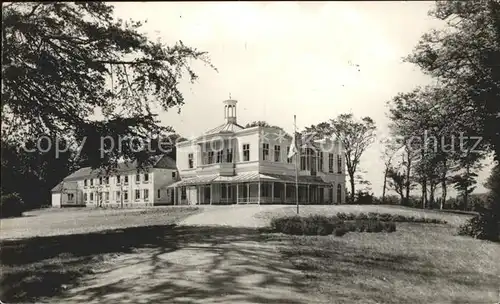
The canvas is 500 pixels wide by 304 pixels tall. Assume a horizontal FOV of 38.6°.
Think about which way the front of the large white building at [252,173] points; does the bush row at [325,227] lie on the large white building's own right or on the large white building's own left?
on the large white building's own left

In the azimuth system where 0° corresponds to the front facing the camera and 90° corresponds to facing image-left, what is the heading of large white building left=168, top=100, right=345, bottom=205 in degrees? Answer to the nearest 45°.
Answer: approximately 45°

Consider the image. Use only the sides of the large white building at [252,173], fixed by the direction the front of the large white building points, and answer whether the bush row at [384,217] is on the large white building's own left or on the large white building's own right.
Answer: on the large white building's own left

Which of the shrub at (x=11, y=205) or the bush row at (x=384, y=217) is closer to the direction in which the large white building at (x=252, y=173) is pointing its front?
the shrub

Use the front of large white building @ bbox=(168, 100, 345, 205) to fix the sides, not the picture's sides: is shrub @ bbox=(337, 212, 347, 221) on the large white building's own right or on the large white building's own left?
on the large white building's own left

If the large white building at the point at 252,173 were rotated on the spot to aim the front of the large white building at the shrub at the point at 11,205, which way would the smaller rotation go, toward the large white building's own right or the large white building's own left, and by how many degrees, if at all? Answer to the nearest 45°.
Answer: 0° — it already faces it
